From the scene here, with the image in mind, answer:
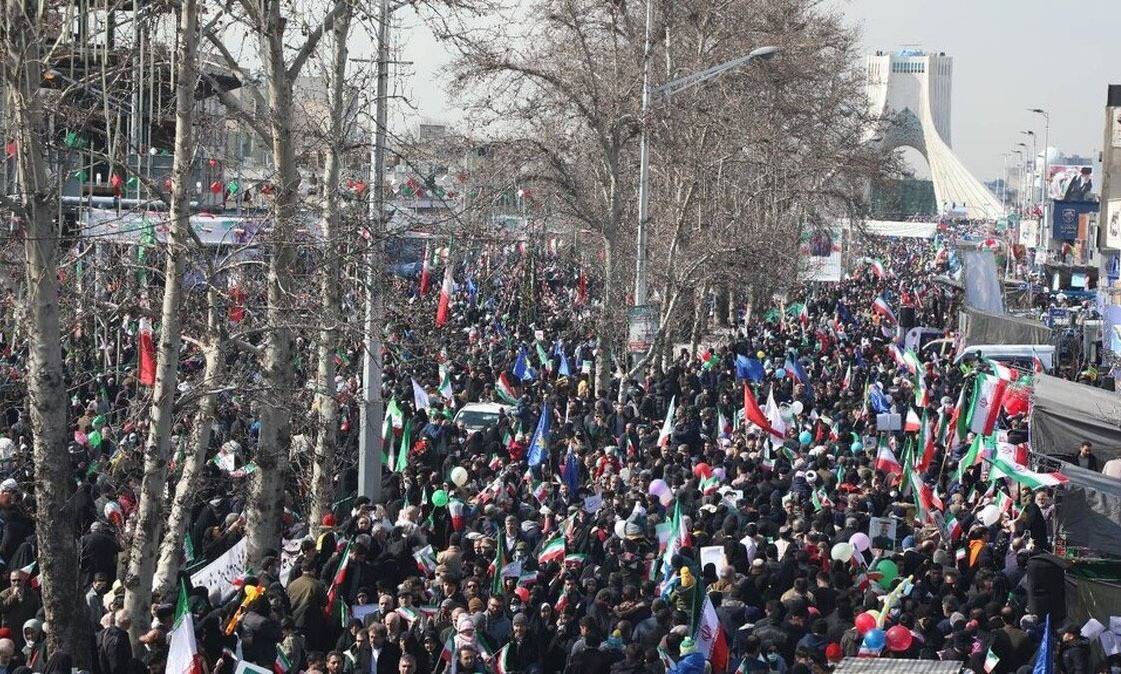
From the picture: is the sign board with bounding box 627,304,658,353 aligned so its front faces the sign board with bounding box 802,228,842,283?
no

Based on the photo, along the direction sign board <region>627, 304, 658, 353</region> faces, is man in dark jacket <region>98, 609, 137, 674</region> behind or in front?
in front

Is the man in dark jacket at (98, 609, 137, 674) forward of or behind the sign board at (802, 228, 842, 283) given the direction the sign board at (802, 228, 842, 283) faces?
forward

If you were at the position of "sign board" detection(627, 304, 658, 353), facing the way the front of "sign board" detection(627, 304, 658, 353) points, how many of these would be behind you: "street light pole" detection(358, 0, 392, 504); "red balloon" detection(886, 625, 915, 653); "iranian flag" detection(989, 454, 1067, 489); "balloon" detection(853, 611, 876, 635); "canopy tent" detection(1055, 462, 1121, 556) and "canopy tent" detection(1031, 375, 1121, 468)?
0

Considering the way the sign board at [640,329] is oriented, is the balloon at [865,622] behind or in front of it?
in front

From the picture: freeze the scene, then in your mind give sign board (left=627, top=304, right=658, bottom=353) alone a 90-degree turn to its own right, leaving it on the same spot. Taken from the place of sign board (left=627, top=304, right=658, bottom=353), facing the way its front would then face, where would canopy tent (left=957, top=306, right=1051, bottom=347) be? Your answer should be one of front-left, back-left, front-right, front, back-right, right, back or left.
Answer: back-right

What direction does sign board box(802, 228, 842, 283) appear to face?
toward the camera

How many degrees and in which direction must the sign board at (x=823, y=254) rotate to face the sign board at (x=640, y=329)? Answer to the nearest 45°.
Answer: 0° — it already faces it

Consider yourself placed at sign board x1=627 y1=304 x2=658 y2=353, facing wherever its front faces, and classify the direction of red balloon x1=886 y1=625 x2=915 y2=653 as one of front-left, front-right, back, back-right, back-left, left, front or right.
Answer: front

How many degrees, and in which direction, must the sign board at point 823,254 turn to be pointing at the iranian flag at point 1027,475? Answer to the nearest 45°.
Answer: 0° — it already faces it

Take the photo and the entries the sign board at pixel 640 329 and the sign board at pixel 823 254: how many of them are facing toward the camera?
2

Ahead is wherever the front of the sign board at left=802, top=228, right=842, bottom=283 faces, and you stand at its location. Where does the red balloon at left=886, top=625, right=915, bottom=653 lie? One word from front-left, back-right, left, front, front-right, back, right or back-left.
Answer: front

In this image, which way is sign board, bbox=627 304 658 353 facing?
toward the camera

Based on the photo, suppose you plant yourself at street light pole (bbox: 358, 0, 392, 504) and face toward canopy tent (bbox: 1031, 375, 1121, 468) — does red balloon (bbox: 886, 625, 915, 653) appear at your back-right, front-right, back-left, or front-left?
front-right

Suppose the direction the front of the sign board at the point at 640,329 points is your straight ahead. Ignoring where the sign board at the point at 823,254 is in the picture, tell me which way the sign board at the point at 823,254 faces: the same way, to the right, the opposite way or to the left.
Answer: the same way
